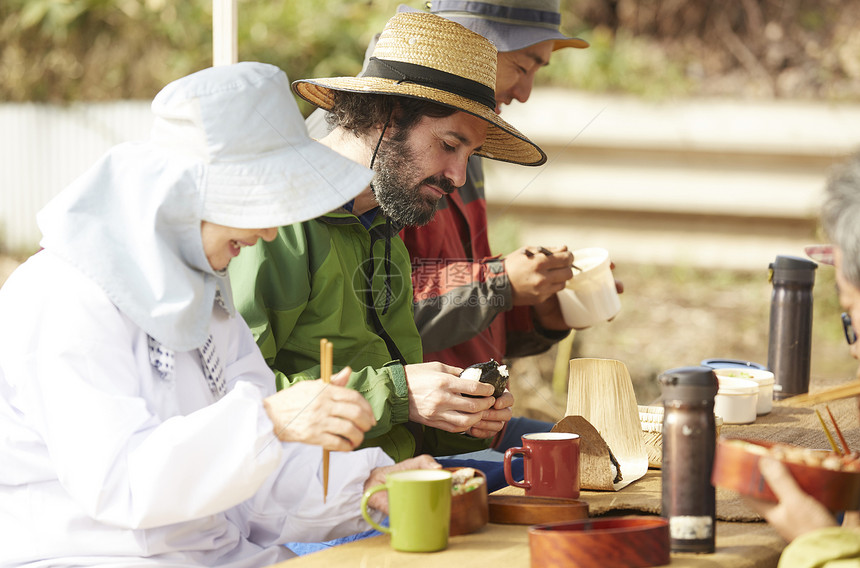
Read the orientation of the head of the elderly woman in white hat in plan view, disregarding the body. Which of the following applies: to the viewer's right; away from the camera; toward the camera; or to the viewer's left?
to the viewer's right

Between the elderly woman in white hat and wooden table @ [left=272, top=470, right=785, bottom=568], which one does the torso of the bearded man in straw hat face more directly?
the wooden table

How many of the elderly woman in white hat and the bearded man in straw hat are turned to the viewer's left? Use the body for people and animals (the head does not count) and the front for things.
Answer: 0

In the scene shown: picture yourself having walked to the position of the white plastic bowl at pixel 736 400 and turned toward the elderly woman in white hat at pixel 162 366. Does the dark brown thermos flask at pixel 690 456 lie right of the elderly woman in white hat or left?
left

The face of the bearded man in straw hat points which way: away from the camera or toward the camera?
toward the camera

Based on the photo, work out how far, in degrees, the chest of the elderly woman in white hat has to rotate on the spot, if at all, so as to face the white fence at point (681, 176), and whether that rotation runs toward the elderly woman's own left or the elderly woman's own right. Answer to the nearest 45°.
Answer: approximately 45° to the elderly woman's own left

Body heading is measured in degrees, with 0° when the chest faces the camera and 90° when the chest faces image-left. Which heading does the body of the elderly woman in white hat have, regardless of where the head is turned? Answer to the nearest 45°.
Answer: approximately 270°

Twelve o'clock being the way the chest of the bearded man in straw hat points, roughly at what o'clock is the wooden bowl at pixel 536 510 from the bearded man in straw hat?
The wooden bowl is roughly at 1 o'clock from the bearded man in straw hat.

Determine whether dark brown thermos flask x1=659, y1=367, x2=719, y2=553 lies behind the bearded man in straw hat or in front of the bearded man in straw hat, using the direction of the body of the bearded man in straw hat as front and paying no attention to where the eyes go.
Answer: in front

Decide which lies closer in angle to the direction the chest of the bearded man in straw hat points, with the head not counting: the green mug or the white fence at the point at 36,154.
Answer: the green mug

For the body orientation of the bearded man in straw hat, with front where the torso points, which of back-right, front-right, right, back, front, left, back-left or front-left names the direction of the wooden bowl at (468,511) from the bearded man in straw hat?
front-right

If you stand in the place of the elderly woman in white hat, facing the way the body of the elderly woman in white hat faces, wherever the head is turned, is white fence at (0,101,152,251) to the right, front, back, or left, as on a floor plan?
left

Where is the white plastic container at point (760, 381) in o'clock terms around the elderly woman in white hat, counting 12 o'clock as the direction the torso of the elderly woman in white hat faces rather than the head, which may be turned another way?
The white plastic container is roughly at 11 o'clock from the elderly woman in white hat.

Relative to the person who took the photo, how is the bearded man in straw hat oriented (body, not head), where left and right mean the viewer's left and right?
facing the viewer and to the right of the viewer
